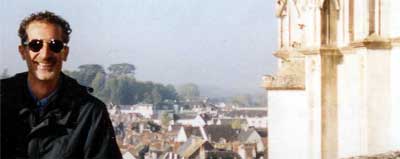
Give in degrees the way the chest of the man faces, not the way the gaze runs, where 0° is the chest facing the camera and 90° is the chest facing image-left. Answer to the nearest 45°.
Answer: approximately 0°

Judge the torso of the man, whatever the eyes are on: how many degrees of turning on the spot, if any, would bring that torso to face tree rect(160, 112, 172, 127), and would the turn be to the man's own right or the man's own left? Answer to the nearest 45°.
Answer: approximately 135° to the man's own left

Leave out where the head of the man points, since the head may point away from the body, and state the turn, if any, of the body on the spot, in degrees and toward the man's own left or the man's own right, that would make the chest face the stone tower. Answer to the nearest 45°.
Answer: approximately 135° to the man's own left
